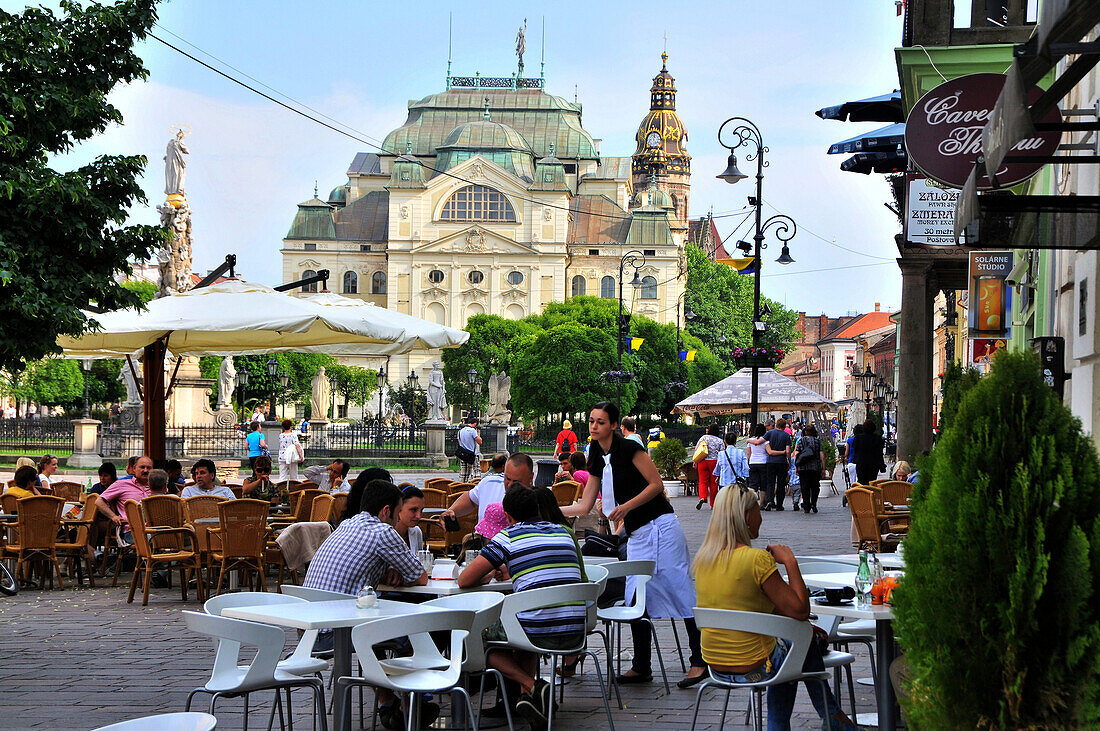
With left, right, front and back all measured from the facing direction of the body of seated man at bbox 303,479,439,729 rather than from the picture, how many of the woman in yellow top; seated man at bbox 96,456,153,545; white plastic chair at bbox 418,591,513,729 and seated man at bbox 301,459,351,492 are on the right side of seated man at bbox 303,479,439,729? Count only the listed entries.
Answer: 2

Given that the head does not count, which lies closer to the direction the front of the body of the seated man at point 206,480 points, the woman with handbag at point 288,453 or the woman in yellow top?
the woman in yellow top

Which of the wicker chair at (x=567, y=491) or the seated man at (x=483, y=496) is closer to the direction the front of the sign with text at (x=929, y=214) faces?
the seated man

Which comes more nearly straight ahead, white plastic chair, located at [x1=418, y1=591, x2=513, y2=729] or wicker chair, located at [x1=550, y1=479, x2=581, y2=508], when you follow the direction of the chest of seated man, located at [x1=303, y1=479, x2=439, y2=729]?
the wicker chair

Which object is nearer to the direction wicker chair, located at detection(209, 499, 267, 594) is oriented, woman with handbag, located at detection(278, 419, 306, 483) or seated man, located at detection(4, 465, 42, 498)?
the woman with handbag

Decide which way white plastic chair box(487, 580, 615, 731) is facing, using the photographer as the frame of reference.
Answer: facing away from the viewer and to the left of the viewer

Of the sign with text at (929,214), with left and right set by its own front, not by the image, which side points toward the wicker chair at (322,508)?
right

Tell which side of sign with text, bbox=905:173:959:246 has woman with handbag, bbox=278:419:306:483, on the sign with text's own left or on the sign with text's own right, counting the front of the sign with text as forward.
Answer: on the sign with text's own right

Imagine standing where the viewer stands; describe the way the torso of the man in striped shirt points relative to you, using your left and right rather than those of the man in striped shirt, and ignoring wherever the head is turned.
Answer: facing away from the viewer and to the left of the viewer

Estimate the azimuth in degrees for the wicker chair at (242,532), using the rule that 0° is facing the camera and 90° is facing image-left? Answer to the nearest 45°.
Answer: approximately 180°

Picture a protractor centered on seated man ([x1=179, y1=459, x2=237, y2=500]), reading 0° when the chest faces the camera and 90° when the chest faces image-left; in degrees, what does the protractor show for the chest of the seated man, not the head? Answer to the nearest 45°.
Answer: approximately 0°
